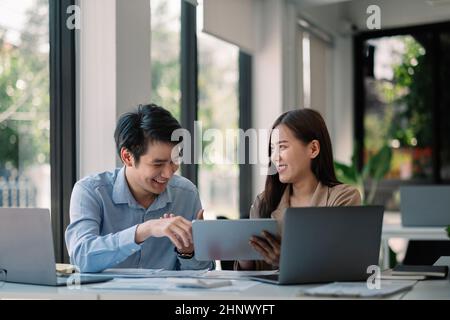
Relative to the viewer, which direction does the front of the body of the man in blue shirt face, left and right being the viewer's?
facing the viewer and to the right of the viewer

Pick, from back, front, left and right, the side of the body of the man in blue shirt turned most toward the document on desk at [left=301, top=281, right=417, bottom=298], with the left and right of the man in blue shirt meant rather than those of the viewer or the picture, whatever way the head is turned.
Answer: front

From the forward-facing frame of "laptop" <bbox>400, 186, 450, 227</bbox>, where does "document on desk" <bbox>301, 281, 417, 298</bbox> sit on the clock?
The document on desk is roughly at 6 o'clock from the laptop.

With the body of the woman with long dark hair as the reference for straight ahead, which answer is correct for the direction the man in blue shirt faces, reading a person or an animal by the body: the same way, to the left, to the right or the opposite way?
to the left

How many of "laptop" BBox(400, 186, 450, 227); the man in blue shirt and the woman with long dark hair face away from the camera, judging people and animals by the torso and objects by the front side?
1

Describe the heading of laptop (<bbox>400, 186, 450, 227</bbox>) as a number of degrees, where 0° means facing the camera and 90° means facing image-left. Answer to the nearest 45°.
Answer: approximately 180°

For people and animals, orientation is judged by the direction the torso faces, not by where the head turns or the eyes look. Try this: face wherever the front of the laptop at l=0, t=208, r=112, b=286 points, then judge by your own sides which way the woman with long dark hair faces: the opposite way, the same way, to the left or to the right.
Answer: the opposite way

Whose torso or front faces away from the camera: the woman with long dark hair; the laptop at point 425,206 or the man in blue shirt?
the laptop

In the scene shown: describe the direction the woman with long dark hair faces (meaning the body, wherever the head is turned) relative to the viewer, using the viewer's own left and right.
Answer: facing the viewer and to the left of the viewer

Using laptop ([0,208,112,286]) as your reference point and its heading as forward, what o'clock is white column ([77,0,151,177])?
The white column is roughly at 11 o'clock from the laptop.

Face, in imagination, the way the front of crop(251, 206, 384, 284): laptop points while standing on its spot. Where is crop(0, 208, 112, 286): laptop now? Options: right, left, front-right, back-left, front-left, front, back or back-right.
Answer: front-left

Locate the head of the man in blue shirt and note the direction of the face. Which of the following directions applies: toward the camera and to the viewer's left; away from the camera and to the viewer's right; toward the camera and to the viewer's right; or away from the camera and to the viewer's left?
toward the camera and to the viewer's right

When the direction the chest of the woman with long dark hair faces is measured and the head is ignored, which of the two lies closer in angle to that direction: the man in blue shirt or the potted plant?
the man in blue shirt

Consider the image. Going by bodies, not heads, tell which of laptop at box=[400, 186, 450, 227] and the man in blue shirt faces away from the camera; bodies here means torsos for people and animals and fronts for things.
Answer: the laptop

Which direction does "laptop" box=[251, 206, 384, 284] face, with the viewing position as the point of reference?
facing away from the viewer and to the left of the viewer

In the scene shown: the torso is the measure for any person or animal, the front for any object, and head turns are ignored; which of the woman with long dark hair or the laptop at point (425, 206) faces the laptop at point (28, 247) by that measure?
the woman with long dark hair
